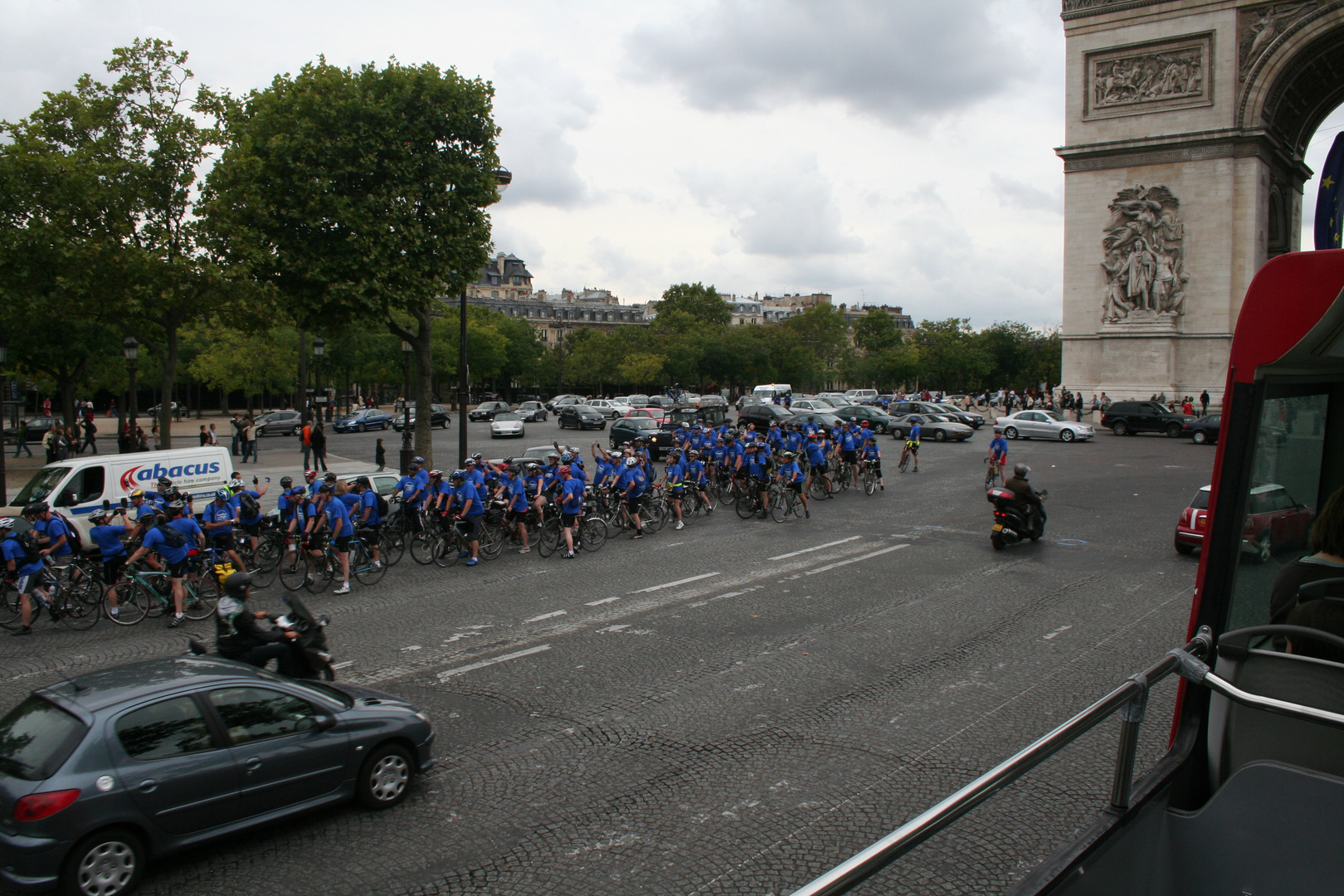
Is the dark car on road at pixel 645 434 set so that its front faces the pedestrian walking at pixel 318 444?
no

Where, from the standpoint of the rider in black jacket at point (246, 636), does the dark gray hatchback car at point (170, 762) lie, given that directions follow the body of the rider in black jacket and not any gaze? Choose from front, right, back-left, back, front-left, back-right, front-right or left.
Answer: right

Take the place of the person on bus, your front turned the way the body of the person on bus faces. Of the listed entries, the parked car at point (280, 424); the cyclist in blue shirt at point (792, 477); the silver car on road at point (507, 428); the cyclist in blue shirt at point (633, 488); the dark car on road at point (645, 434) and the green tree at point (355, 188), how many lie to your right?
0

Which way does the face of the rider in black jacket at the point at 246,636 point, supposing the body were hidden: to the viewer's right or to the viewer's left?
to the viewer's right

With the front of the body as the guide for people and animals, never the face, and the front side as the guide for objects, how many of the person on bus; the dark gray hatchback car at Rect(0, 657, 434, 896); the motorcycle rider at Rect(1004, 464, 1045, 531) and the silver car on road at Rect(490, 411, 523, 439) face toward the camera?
1

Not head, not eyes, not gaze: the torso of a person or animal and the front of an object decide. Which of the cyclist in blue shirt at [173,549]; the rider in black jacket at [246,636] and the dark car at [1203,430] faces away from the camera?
the cyclist in blue shirt

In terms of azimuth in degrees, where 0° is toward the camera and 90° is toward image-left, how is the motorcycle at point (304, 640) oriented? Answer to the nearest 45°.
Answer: approximately 270°

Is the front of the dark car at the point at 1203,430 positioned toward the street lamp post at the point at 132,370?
no

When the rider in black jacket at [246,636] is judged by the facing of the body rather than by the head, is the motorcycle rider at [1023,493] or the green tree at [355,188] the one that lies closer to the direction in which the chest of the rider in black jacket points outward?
the motorcycle rider

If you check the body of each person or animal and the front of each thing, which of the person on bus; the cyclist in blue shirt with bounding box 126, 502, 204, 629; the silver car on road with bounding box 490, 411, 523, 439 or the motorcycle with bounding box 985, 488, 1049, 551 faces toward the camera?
the silver car on road

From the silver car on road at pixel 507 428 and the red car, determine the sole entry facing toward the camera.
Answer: the silver car on road

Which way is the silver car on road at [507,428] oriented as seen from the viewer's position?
toward the camera

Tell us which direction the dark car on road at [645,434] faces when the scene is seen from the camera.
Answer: facing the viewer and to the right of the viewer

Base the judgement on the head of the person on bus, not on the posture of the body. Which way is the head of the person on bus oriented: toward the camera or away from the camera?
away from the camera

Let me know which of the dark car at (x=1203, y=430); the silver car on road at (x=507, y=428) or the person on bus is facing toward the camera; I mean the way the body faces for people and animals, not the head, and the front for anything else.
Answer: the silver car on road at (x=507, y=428)

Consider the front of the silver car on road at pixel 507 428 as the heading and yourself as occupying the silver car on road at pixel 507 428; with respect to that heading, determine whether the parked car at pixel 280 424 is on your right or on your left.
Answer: on your right

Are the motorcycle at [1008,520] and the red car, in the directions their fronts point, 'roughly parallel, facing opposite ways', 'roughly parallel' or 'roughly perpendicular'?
roughly parallel

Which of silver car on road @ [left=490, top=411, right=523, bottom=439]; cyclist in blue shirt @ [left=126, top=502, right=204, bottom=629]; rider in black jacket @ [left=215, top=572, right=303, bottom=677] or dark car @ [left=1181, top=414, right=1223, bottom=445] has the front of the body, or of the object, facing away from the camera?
the cyclist in blue shirt
